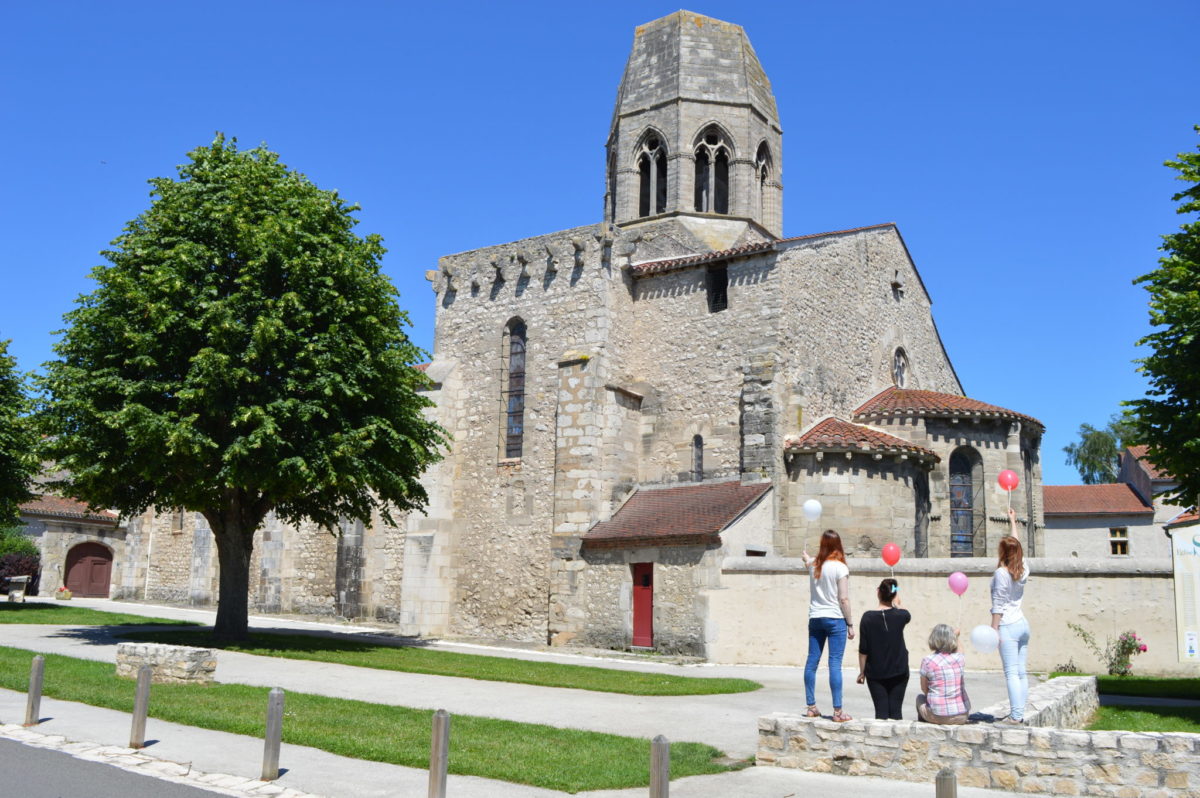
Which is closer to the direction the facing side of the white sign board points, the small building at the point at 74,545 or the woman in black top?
the woman in black top

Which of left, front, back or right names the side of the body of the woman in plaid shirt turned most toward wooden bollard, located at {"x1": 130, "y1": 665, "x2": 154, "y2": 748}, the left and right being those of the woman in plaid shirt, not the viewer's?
left

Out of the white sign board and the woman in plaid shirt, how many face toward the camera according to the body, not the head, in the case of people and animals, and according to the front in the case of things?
1

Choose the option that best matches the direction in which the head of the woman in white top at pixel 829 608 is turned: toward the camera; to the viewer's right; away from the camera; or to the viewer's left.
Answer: away from the camera

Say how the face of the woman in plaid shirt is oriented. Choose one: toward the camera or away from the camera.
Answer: away from the camera

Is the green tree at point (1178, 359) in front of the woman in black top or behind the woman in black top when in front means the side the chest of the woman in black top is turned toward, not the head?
in front

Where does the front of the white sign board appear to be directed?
toward the camera

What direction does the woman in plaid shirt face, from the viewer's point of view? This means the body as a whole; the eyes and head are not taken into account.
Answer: away from the camera

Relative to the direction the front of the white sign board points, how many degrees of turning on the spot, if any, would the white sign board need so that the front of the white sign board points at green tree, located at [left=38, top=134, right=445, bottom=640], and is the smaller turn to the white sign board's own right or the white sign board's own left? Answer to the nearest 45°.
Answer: approximately 90° to the white sign board's own right

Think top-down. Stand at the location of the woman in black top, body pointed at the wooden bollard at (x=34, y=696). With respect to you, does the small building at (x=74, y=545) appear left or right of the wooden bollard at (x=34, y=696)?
right

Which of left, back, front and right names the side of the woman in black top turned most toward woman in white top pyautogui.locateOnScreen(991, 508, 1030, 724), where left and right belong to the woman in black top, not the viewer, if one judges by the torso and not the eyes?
right

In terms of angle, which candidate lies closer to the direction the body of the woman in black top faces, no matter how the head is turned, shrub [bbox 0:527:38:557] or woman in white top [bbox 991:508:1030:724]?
the shrub

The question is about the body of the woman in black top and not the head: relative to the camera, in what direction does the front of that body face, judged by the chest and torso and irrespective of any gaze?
away from the camera

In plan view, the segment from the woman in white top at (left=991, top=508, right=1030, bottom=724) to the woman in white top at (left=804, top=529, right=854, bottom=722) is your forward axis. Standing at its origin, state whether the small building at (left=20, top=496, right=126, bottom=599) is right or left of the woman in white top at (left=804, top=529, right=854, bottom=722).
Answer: right

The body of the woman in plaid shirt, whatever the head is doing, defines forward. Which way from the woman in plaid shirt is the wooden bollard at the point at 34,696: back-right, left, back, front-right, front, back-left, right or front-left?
left

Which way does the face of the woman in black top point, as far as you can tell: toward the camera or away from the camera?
away from the camera

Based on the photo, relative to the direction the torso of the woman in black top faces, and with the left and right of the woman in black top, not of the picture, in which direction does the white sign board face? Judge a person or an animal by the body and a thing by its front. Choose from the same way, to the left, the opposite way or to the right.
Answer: the opposite way
